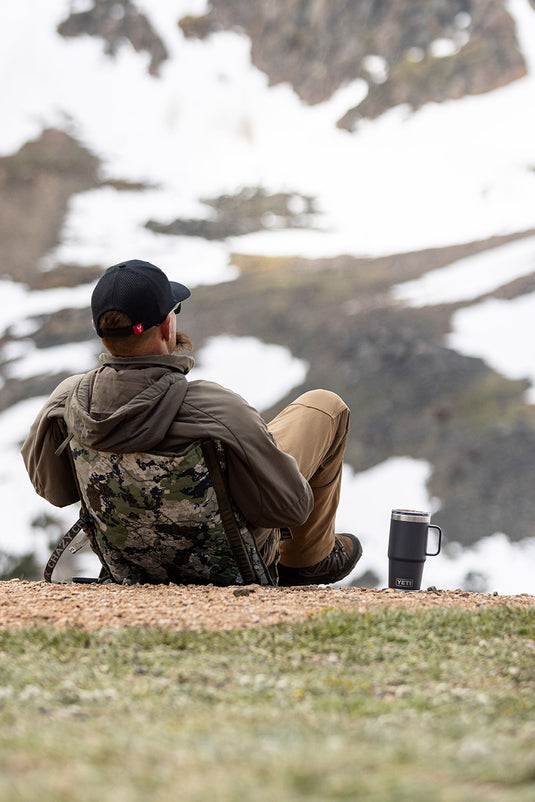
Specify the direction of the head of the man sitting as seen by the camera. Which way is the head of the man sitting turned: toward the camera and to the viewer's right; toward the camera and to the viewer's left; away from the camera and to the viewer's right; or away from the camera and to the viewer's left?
away from the camera and to the viewer's right

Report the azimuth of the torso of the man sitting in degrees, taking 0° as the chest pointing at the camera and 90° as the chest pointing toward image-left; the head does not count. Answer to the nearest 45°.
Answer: approximately 225°
